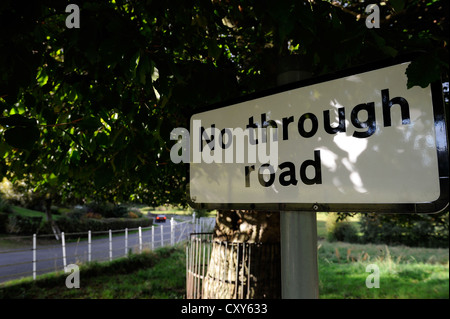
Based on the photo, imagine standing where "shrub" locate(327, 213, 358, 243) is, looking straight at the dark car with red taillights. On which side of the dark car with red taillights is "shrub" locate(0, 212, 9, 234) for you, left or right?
left

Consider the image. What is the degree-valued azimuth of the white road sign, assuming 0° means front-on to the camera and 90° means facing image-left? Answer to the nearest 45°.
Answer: approximately 45°

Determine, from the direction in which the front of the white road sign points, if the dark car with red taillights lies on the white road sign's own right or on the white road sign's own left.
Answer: on the white road sign's own right

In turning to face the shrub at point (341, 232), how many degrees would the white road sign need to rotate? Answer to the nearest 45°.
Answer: approximately 135° to its right

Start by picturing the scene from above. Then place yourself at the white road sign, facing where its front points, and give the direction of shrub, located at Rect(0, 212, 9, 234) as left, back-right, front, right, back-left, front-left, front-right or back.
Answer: right

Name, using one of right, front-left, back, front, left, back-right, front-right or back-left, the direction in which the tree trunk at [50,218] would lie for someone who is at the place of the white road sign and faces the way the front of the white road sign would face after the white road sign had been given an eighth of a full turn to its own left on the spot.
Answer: back-right
